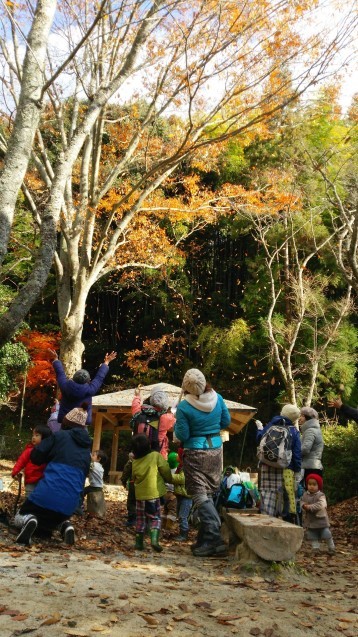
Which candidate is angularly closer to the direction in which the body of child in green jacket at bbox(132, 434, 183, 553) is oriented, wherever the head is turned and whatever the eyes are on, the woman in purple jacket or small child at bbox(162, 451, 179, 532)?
the small child

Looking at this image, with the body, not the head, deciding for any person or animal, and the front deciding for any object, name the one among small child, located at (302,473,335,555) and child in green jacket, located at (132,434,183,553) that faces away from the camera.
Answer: the child in green jacket

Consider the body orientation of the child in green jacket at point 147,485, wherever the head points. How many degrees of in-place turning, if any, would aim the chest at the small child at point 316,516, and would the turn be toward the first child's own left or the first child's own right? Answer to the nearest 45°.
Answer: approximately 45° to the first child's own right

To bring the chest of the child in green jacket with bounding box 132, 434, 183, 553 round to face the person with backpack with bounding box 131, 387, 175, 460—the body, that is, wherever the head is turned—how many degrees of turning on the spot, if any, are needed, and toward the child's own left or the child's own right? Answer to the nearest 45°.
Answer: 0° — they already face them

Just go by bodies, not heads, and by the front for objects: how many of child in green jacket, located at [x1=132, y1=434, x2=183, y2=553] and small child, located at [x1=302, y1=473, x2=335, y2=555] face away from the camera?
1

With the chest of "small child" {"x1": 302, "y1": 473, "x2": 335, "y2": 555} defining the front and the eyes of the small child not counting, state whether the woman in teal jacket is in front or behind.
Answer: in front

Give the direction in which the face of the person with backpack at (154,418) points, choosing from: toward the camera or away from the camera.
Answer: away from the camera

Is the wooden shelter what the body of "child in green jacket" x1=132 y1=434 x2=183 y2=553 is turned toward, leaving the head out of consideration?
yes

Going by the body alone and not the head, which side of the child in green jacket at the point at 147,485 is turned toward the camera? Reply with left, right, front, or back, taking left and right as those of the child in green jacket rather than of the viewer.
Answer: back

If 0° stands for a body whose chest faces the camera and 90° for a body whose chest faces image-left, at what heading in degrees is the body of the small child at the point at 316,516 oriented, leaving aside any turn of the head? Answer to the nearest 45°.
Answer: approximately 45°

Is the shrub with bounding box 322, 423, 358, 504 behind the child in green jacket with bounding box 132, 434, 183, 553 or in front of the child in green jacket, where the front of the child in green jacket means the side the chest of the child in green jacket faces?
in front
